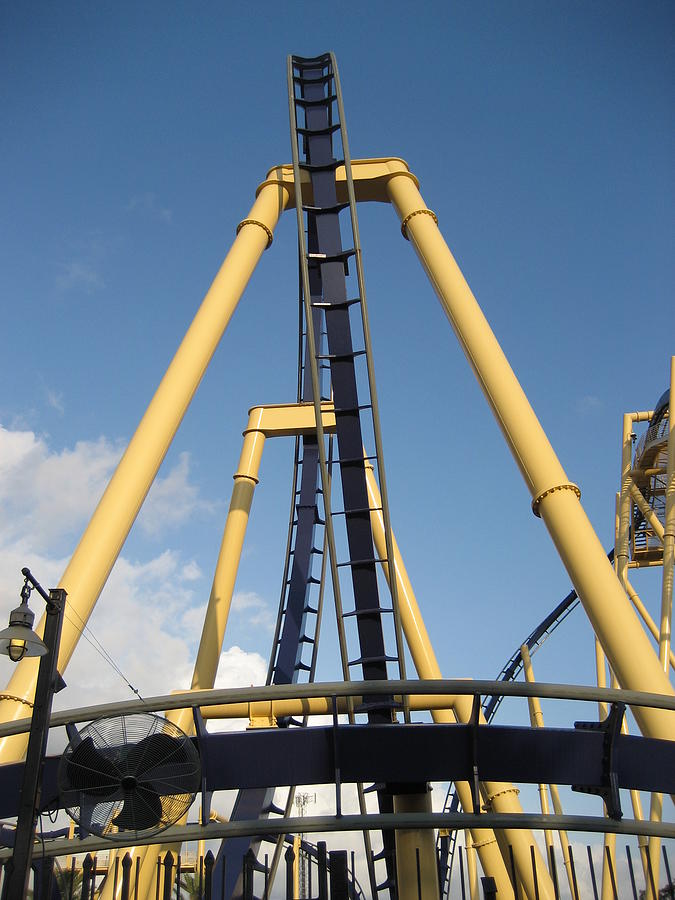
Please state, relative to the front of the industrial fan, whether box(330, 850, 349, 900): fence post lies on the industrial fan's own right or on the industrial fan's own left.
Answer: on the industrial fan's own left

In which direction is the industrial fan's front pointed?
toward the camera

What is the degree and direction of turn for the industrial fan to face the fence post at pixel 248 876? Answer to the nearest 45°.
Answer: approximately 45° to its left
